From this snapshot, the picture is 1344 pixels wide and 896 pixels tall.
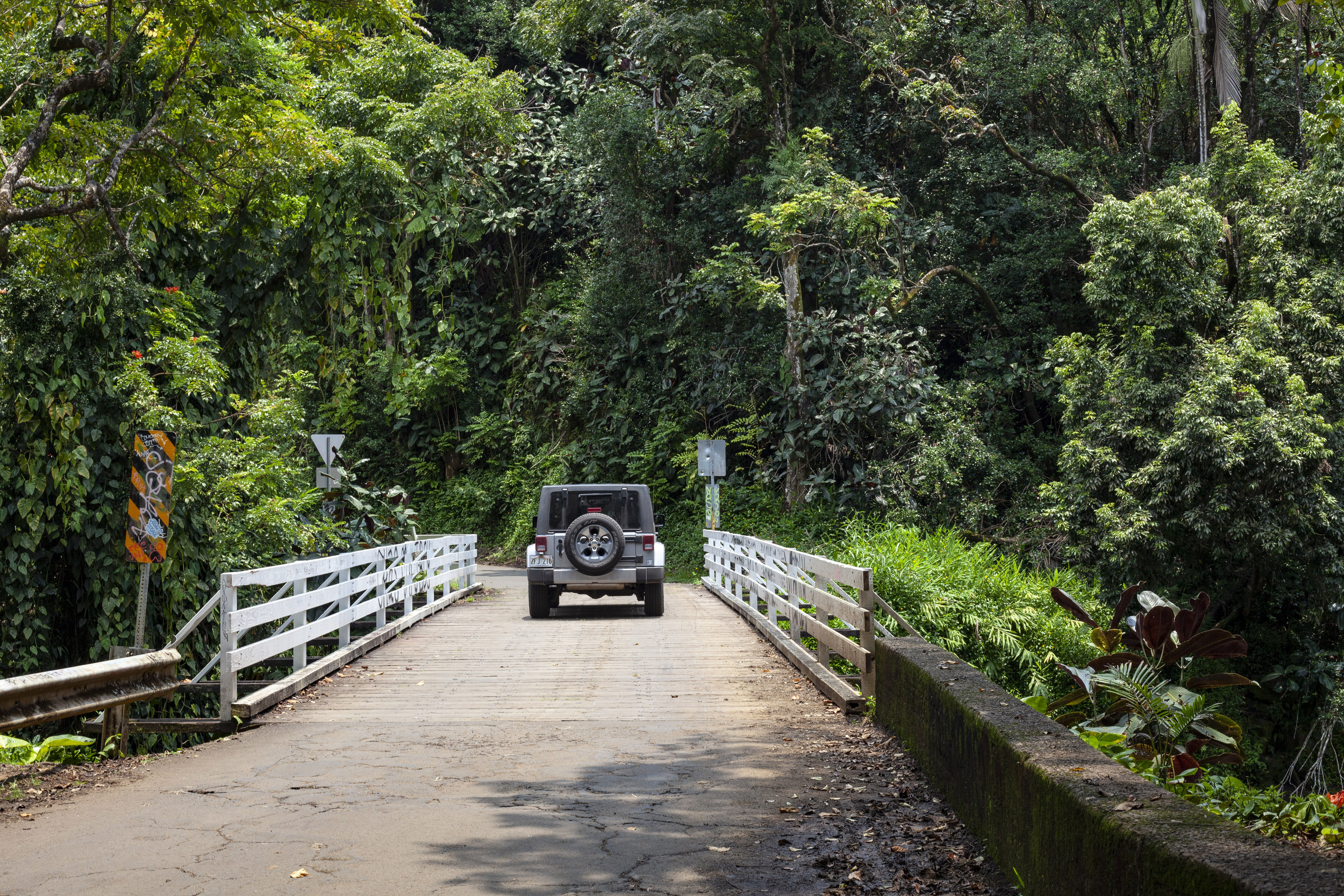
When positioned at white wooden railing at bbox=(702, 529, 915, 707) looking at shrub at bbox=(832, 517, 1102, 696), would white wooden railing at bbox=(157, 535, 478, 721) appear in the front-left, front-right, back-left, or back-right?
back-left

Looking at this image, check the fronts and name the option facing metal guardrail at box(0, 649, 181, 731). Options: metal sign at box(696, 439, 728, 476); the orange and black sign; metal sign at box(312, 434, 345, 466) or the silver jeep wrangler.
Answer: the orange and black sign

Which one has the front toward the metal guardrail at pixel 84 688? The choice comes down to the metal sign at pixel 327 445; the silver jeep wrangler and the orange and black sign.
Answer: the orange and black sign

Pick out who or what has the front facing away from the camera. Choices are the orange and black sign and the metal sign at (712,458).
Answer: the metal sign

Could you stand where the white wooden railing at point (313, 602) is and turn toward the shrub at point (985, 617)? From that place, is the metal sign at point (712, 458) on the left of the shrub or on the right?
left

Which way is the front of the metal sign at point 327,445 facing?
away from the camera

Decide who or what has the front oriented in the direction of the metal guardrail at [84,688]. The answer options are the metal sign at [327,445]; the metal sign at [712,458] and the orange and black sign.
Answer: the orange and black sign

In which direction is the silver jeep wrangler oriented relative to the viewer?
away from the camera

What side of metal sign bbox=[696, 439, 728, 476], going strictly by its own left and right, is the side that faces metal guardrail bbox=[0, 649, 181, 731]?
back

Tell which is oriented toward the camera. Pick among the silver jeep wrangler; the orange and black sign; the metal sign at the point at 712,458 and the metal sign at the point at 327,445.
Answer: the orange and black sign

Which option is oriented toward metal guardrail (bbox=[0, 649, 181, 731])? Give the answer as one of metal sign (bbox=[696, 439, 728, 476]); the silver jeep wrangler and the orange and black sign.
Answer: the orange and black sign

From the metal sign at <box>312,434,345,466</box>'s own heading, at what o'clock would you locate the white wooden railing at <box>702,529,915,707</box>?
The white wooden railing is roughly at 5 o'clock from the metal sign.

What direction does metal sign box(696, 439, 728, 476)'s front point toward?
away from the camera
